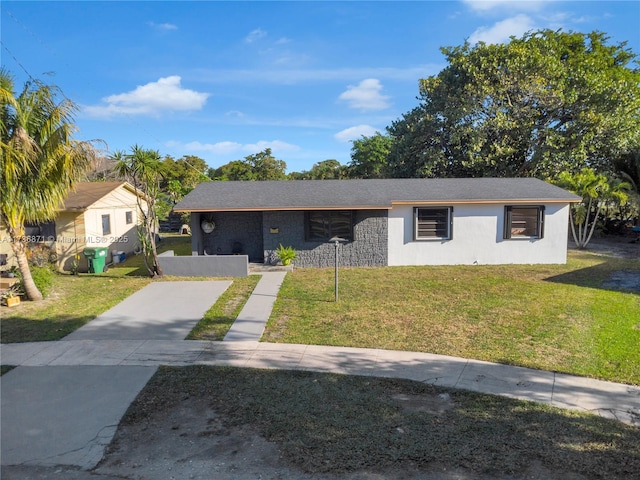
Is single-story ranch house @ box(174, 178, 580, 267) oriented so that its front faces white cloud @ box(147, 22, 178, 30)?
no

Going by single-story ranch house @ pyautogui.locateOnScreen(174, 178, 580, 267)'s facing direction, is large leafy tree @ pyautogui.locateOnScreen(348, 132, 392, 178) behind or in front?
behind

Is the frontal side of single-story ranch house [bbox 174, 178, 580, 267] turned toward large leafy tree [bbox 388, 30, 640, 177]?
no

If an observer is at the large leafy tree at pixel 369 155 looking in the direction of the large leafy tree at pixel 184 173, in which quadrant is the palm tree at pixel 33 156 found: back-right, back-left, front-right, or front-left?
front-left

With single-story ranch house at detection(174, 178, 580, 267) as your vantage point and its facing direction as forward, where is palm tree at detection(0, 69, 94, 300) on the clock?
The palm tree is roughly at 2 o'clock from the single-story ranch house.

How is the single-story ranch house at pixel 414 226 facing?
toward the camera

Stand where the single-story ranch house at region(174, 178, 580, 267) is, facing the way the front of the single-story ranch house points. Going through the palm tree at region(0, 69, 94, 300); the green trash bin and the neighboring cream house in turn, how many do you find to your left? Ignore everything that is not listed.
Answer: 0

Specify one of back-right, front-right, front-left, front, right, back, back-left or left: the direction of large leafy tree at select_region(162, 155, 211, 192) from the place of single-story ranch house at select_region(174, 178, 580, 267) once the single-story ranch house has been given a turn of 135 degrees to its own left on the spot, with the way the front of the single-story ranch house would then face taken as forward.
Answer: left

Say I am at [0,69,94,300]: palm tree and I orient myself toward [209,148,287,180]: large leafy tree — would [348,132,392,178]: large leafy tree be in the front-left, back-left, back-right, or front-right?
front-right

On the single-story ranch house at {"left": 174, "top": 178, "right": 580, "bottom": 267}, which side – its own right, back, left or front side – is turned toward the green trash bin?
right

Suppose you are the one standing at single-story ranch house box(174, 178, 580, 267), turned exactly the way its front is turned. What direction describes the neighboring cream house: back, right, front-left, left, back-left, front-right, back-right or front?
right

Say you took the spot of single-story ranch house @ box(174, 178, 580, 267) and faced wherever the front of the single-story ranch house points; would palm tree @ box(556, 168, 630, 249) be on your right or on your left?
on your left

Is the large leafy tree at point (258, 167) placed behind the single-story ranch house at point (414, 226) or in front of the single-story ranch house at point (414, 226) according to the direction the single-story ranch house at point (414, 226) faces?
behind
